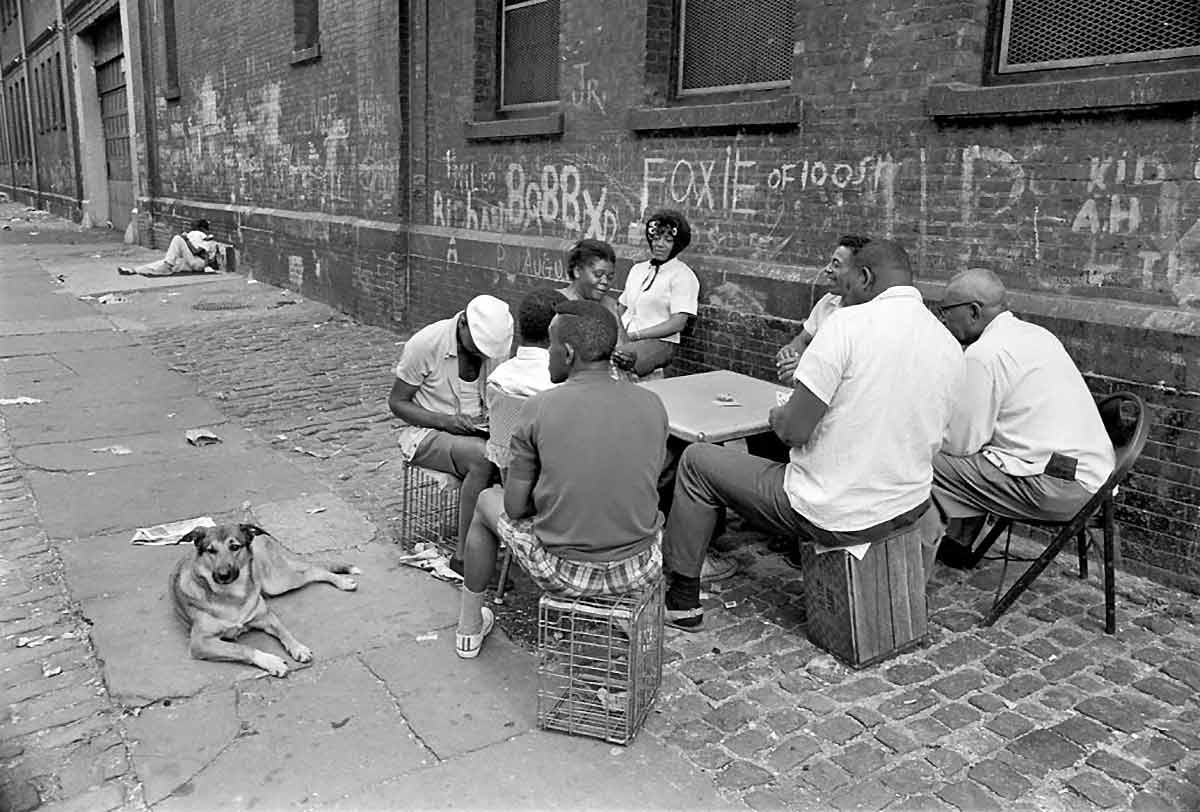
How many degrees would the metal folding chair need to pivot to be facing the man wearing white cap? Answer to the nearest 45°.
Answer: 0° — it already faces them

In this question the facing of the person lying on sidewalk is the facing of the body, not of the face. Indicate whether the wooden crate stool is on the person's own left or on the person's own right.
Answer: on the person's own left

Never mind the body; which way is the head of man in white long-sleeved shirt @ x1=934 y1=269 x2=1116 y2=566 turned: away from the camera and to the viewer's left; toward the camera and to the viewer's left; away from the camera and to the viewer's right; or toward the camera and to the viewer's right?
away from the camera and to the viewer's left

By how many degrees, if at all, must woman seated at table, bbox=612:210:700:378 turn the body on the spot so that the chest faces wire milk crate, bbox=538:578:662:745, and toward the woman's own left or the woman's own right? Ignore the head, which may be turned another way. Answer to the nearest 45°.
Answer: approximately 45° to the woman's own left

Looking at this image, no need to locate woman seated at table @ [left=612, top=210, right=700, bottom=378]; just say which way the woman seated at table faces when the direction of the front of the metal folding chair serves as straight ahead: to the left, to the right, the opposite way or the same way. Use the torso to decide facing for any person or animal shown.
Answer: to the left

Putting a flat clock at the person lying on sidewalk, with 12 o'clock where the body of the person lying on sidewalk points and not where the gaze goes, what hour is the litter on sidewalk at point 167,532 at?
The litter on sidewalk is roughly at 9 o'clock from the person lying on sidewalk.

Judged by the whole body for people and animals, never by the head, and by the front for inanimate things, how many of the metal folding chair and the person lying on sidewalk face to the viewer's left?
2

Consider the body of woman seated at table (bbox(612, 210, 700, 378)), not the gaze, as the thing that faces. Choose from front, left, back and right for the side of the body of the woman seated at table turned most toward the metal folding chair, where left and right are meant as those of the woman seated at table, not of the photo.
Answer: left

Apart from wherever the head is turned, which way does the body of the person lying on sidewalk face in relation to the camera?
to the viewer's left

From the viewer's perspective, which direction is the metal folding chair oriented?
to the viewer's left
